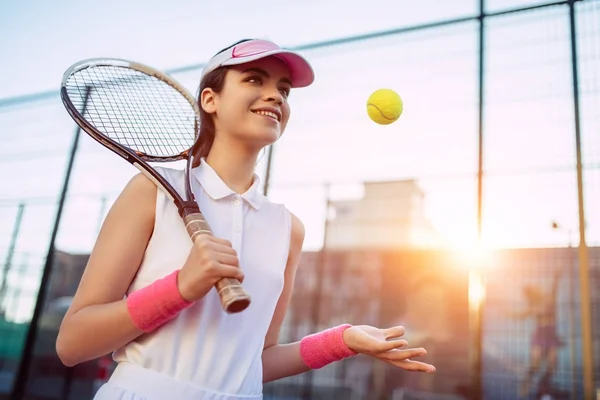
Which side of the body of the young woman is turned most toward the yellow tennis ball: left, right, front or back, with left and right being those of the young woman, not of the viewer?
left

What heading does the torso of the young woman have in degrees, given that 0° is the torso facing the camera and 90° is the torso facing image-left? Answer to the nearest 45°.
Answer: approximately 315°
